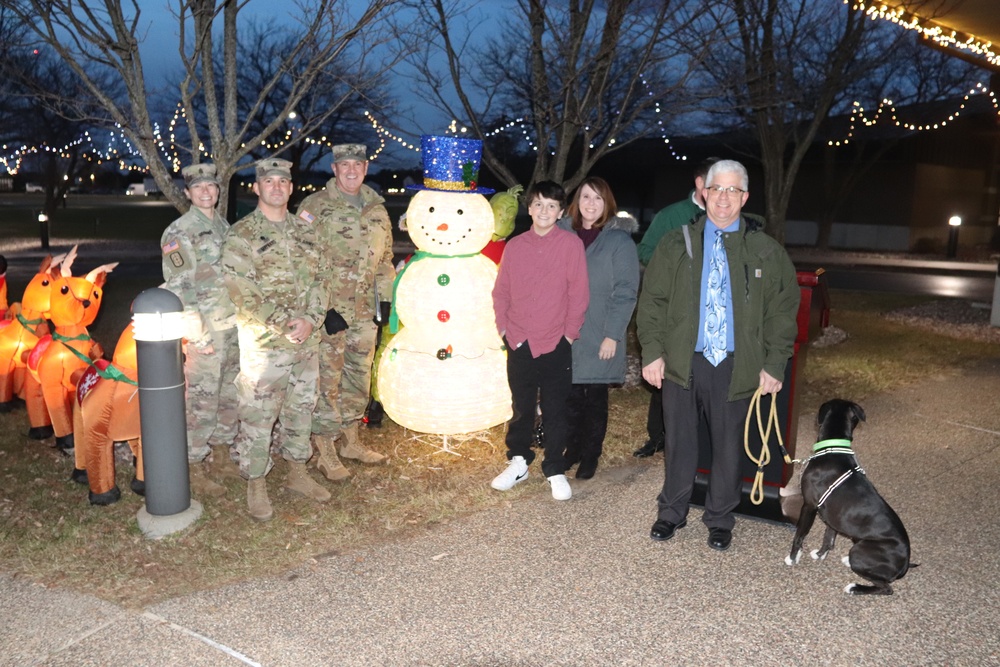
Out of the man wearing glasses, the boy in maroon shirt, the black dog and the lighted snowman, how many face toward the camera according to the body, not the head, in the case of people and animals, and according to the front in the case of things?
3

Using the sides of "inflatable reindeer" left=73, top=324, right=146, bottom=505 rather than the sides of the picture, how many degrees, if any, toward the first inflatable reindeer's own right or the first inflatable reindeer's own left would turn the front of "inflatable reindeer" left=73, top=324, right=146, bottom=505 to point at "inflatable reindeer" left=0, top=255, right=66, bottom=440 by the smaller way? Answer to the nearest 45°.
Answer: approximately 135° to the first inflatable reindeer's own left

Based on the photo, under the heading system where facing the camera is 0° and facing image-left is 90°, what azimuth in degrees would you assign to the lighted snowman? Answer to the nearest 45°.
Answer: approximately 0°

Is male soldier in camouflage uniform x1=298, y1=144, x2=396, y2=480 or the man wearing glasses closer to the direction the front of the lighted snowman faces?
the man wearing glasses

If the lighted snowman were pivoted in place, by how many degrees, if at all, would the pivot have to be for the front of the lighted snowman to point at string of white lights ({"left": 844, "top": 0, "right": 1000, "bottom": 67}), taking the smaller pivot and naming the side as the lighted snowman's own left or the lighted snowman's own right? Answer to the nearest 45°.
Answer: approximately 135° to the lighted snowman's own left

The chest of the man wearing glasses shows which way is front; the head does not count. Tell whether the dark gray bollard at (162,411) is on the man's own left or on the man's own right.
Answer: on the man's own right
